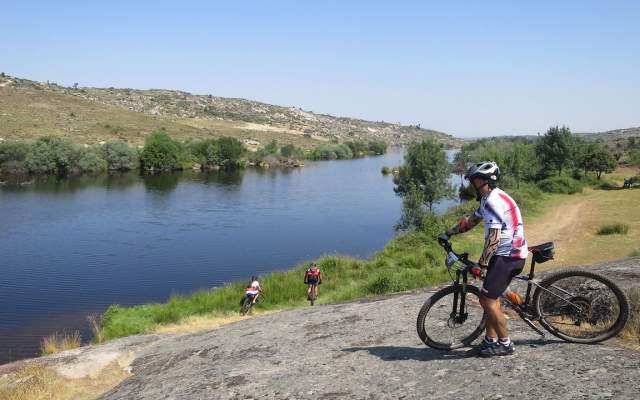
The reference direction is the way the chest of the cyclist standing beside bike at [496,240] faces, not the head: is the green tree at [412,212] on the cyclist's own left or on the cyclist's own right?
on the cyclist's own right

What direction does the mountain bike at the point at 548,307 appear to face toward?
to the viewer's left

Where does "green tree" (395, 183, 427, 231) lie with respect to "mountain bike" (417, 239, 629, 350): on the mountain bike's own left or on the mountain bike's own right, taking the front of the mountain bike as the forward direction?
on the mountain bike's own right

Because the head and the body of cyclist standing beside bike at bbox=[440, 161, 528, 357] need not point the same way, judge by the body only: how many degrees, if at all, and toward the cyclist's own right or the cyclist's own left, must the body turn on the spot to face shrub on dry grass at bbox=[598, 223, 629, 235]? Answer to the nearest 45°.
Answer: approximately 90° to the cyclist's own right

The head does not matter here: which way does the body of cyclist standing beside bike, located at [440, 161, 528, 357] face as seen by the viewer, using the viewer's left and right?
facing to the left of the viewer

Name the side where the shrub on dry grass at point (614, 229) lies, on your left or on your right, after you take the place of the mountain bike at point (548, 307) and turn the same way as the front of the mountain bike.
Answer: on your right
